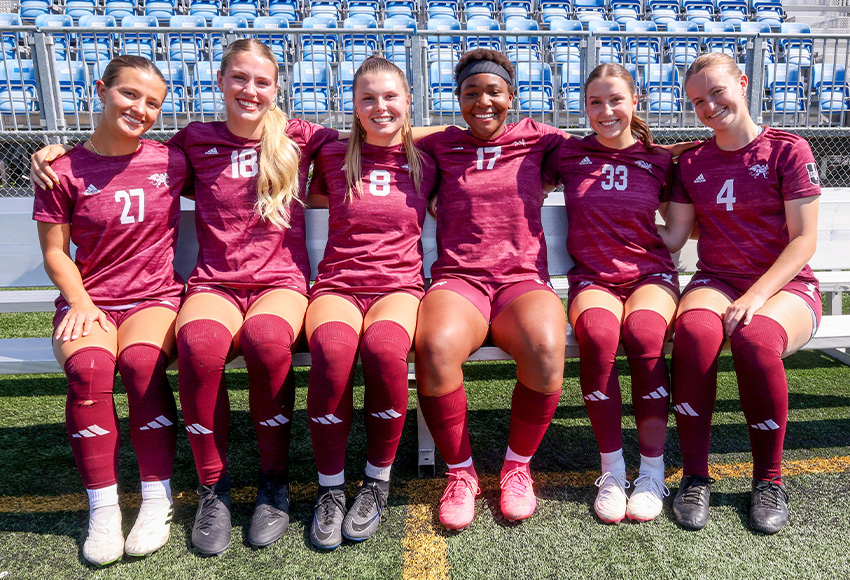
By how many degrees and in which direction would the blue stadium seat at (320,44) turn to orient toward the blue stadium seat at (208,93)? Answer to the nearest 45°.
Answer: approximately 45° to its right

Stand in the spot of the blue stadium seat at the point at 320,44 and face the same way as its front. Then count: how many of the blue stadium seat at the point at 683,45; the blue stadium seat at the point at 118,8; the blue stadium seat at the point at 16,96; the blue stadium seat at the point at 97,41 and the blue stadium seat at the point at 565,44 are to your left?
2

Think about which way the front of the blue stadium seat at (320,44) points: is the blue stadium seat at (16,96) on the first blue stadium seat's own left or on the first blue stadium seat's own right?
on the first blue stadium seat's own right

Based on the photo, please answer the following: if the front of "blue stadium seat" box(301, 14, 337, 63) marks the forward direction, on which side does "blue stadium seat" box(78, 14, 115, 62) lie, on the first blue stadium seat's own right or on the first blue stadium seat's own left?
on the first blue stadium seat's own right

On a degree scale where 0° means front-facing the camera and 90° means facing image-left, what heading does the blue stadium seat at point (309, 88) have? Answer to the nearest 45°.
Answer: approximately 0°

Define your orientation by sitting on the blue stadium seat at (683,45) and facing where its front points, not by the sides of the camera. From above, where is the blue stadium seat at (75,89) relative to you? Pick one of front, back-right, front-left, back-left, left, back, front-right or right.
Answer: front-right

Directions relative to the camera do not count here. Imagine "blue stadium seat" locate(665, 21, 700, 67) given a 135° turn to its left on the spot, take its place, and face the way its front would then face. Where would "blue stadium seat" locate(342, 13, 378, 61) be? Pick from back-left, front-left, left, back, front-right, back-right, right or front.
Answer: back

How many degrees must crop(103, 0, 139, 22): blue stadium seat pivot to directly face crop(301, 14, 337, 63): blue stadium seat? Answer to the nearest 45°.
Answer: approximately 45° to its left

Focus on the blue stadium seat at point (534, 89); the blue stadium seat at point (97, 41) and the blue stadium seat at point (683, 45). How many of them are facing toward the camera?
3

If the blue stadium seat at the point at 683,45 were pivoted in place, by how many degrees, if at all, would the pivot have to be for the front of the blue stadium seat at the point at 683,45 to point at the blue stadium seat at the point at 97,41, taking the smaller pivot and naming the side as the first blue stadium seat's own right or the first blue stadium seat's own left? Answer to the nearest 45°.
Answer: approximately 45° to the first blue stadium seat's own right
